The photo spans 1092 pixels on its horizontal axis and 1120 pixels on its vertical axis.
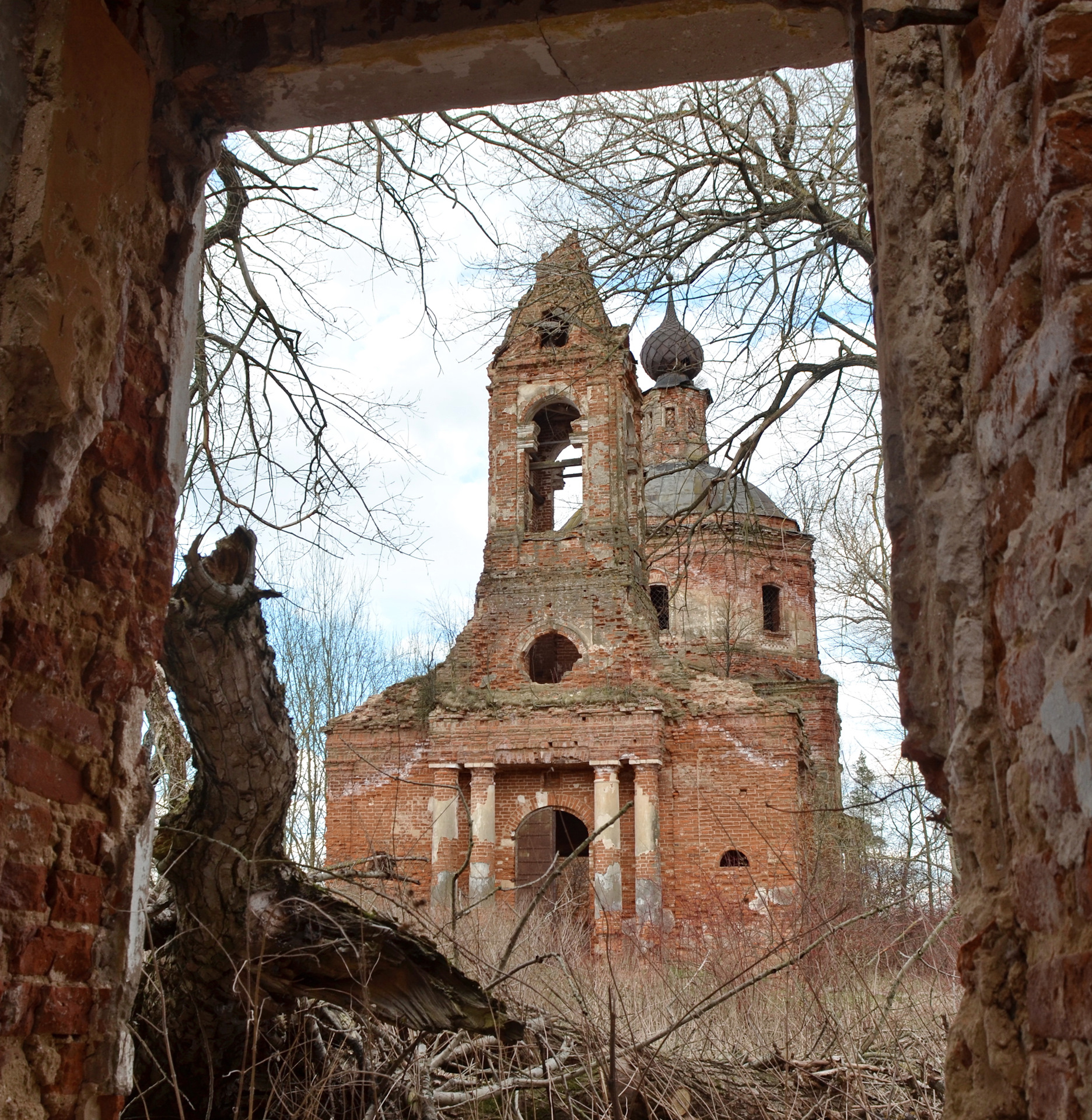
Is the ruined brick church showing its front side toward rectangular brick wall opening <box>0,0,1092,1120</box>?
yes

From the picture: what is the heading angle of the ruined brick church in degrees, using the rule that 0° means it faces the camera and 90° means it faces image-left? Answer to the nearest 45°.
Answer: approximately 0°
